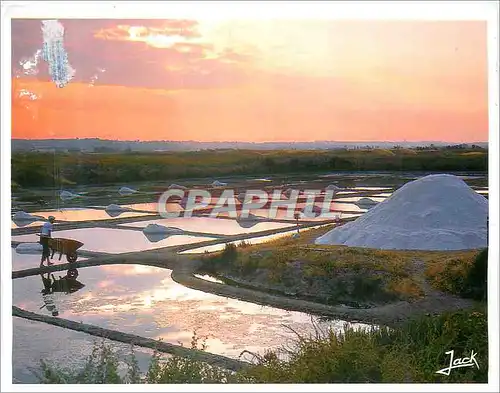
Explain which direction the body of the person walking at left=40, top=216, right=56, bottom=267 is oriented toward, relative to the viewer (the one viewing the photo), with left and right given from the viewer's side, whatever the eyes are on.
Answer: facing to the right of the viewer

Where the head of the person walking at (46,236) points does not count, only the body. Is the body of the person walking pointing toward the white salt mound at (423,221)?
yes

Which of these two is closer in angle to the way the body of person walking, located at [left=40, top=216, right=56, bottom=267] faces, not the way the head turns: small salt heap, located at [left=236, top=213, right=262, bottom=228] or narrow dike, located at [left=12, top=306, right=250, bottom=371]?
the small salt heap

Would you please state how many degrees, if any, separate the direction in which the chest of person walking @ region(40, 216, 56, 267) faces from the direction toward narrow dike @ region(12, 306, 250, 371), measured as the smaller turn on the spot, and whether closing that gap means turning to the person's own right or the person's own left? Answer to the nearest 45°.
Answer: approximately 45° to the person's own right
